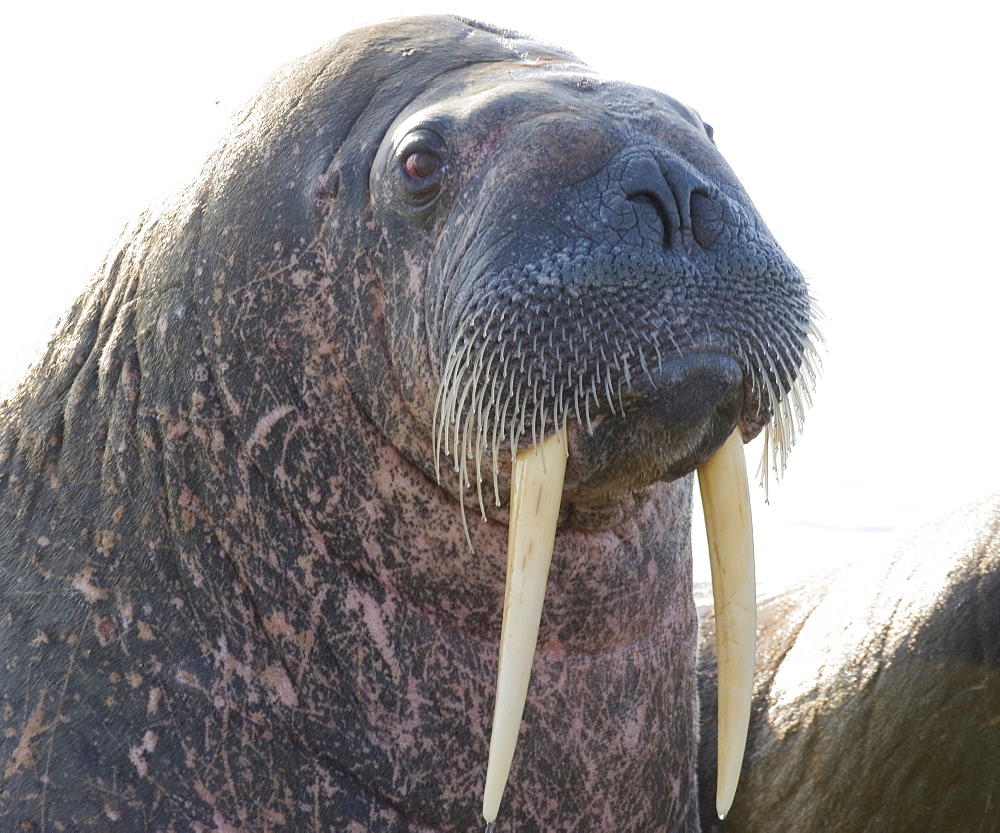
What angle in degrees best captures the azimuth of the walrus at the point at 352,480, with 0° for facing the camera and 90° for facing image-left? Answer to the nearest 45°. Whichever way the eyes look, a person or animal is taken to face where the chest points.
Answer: approximately 315°

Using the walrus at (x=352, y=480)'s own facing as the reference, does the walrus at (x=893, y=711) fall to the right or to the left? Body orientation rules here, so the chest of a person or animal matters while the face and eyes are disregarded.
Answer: on its left
